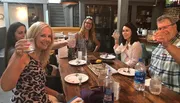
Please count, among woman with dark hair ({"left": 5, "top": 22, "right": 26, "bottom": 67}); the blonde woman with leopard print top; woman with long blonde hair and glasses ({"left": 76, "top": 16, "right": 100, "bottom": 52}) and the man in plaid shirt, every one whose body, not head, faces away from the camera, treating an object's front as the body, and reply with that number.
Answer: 0

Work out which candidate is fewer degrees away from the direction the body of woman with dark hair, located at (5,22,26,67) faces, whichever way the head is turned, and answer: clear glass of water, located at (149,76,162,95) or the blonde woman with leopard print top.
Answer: the clear glass of water

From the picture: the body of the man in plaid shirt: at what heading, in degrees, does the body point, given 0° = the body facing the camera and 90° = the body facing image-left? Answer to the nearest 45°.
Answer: approximately 45°

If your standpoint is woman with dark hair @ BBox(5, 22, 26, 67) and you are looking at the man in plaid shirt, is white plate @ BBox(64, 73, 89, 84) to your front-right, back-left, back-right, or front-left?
front-right

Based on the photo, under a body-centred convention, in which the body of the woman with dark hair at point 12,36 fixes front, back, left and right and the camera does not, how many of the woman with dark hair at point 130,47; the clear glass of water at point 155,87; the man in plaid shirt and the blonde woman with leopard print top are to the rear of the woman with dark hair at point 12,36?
0

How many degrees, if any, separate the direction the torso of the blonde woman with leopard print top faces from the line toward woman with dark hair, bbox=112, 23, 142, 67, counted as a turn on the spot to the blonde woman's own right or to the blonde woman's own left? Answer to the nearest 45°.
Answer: approximately 90° to the blonde woman's own left

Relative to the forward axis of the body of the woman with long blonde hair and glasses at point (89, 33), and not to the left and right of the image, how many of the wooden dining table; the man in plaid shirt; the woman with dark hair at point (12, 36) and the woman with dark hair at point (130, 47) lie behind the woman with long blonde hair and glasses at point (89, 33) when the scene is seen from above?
0

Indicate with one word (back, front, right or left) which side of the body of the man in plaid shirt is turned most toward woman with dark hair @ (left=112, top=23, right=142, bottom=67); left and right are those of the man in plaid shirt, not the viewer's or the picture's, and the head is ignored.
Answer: right

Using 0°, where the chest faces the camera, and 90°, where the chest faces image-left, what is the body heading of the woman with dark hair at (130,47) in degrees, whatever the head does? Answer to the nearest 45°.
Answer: approximately 45°

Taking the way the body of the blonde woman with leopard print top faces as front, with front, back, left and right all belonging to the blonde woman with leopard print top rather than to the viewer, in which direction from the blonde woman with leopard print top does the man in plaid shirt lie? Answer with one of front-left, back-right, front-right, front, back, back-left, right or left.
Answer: front-left

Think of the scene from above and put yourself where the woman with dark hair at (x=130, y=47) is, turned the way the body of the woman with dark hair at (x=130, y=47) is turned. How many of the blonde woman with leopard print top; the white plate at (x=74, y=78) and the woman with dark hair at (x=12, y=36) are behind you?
0

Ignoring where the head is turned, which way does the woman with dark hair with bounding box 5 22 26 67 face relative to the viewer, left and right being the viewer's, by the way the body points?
facing the viewer and to the right of the viewer

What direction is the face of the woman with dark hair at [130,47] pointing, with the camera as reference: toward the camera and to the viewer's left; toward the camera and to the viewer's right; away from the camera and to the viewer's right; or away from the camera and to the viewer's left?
toward the camera and to the viewer's left

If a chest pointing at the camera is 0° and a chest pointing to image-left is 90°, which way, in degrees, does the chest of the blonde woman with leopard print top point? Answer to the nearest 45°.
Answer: approximately 315°

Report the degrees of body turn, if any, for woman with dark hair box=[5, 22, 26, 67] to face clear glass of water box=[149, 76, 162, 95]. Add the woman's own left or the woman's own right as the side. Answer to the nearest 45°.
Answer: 0° — they already face it

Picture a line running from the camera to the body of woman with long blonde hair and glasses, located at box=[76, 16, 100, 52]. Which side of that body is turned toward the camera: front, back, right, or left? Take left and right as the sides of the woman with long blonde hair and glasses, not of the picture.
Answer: front

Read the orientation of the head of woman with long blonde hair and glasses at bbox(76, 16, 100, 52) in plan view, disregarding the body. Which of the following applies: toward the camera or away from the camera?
toward the camera

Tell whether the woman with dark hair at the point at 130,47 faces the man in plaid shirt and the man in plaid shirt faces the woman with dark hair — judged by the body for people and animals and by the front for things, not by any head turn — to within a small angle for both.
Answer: no

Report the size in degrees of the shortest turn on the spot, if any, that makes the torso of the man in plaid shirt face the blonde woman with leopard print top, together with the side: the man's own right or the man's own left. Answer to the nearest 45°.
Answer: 0° — they already face them
